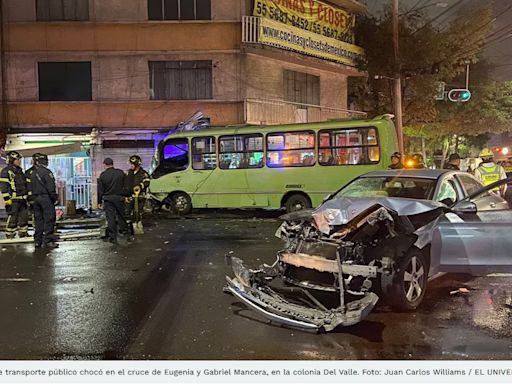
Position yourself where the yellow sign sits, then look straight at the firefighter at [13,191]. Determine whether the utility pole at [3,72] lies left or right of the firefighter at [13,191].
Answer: right

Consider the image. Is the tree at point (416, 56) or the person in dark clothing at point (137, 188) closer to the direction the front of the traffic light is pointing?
the person in dark clothing

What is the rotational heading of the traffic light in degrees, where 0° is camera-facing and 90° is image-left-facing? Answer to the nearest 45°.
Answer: approximately 0°

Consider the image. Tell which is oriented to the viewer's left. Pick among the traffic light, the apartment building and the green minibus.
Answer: the green minibus

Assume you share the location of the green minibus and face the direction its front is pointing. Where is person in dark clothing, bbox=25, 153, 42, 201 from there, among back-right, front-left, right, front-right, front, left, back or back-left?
front-left

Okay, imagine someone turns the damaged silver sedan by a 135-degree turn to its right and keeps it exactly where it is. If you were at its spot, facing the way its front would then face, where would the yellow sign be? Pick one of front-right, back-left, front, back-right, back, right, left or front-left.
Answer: front

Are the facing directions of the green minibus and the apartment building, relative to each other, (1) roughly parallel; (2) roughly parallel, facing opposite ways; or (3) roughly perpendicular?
roughly perpendicular

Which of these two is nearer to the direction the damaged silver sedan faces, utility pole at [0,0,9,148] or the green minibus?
the utility pole

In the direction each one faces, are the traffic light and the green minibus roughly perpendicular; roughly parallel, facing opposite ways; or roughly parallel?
roughly perpendicular

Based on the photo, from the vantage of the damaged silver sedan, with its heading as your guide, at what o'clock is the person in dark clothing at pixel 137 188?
The person in dark clothing is roughly at 3 o'clock from the damaged silver sedan.
